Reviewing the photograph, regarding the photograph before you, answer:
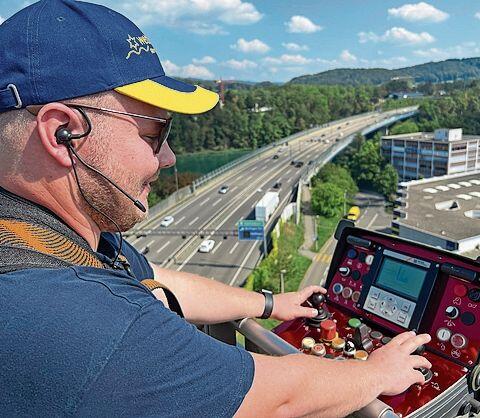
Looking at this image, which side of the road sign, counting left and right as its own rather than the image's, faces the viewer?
front

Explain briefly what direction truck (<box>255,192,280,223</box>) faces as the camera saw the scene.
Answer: facing away from the viewer and to the right of the viewer

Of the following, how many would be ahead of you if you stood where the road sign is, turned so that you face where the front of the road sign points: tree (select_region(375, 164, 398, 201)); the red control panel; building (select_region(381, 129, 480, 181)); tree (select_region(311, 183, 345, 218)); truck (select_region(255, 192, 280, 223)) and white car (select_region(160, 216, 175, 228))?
1

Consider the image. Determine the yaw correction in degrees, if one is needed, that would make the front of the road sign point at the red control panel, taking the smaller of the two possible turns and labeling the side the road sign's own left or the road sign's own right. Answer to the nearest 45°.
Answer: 0° — it already faces it

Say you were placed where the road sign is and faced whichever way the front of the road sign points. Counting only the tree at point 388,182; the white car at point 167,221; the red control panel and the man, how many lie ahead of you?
2

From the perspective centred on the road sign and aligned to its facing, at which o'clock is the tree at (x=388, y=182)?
The tree is roughly at 7 o'clock from the road sign.

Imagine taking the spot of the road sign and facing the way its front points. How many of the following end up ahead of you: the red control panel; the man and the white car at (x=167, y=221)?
2

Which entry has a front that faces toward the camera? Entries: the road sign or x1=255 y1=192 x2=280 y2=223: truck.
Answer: the road sign

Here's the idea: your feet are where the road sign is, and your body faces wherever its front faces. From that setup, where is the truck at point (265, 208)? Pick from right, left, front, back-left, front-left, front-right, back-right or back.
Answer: back

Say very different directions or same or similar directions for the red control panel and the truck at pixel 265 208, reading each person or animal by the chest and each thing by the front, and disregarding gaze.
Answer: very different directions

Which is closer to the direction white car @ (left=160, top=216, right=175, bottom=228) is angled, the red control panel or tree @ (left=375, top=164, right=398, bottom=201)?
the red control panel

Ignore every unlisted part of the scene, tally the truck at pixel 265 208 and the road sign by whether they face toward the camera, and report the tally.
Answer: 1

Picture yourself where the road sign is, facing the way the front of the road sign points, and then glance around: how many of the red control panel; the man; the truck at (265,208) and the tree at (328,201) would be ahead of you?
2

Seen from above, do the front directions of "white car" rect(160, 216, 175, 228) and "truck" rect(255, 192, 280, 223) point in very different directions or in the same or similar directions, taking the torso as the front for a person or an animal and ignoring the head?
very different directions

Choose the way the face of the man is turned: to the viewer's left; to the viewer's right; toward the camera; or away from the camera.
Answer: to the viewer's right
